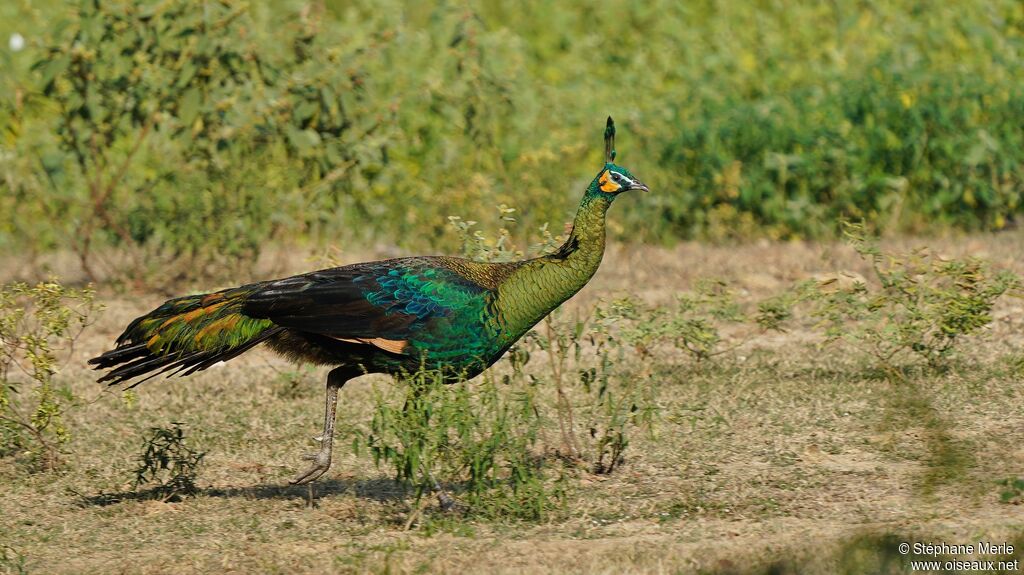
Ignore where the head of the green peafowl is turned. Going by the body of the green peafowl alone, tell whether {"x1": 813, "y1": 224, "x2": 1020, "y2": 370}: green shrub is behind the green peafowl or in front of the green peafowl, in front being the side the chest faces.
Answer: in front

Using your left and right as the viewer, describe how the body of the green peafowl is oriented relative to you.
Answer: facing to the right of the viewer

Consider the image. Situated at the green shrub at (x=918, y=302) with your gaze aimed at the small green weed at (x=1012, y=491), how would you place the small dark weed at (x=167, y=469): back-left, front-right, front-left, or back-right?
front-right

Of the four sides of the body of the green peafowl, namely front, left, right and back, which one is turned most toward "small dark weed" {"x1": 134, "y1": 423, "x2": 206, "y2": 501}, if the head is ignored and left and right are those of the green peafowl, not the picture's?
back

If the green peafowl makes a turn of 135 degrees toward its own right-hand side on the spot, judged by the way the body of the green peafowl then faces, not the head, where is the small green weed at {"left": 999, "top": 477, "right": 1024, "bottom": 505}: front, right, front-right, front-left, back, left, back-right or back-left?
back-left
